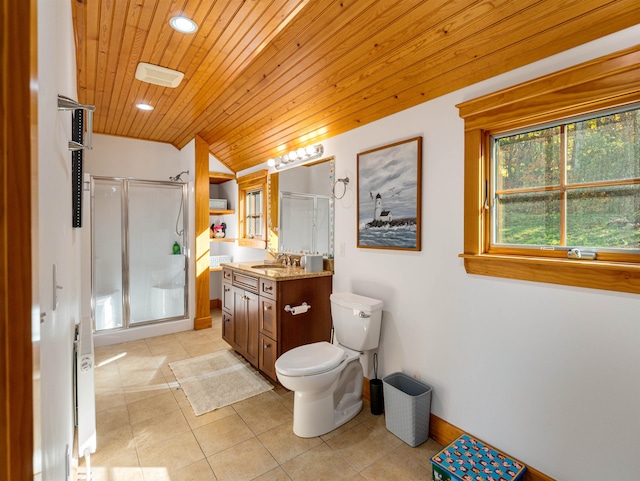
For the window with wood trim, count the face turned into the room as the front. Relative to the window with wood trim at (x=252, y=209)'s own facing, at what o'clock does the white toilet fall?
The white toilet is roughly at 10 o'clock from the window with wood trim.

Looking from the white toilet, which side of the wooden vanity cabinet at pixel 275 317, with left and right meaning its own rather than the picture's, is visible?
left

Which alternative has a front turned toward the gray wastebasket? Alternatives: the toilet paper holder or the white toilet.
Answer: the toilet paper holder

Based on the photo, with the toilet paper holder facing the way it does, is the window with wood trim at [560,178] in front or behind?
in front

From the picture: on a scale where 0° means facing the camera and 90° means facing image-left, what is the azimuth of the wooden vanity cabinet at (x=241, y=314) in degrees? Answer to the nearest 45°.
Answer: approximately 45°

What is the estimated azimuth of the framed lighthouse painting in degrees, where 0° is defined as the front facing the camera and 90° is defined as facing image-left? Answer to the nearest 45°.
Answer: approximately 45°

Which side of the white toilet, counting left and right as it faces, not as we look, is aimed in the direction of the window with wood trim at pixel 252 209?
right

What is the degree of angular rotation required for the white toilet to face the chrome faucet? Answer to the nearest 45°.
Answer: approximately 90° to its right

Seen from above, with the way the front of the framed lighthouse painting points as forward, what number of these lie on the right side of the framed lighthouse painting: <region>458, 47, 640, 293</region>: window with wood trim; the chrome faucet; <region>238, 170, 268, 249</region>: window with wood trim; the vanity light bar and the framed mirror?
4

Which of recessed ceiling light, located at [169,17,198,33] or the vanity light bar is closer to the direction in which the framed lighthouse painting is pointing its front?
the recessed ceiling light
